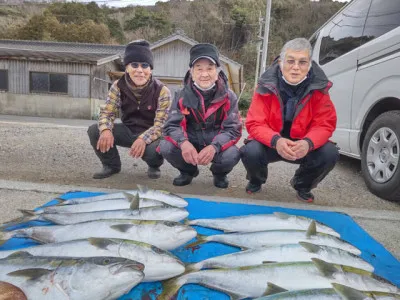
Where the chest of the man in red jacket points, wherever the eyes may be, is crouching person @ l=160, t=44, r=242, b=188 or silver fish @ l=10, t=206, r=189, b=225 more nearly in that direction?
the silver fish

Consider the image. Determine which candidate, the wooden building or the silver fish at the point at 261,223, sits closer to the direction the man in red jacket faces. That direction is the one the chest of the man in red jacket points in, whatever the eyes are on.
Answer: the silver fish

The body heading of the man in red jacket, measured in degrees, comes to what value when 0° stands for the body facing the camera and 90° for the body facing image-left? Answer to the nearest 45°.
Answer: approximately 0°

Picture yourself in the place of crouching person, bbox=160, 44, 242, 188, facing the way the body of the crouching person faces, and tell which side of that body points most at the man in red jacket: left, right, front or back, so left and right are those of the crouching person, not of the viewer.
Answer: left

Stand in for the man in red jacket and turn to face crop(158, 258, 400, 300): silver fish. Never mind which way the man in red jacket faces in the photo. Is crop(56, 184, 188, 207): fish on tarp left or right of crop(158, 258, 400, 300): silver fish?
right

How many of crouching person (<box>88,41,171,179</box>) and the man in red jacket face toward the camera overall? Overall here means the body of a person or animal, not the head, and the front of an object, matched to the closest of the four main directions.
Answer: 2

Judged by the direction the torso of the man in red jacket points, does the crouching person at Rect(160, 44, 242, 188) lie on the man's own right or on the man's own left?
on the man's own right

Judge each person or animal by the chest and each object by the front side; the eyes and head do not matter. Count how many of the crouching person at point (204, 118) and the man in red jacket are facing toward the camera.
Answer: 2
